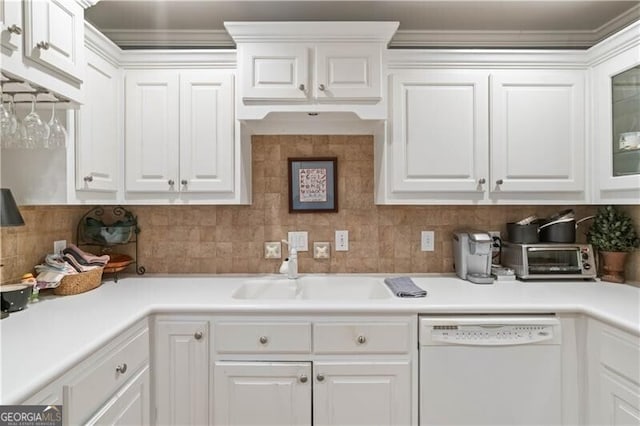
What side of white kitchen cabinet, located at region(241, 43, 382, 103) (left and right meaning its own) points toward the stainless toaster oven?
left

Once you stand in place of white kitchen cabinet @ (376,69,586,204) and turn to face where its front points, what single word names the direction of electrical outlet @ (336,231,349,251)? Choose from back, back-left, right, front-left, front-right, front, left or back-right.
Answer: right

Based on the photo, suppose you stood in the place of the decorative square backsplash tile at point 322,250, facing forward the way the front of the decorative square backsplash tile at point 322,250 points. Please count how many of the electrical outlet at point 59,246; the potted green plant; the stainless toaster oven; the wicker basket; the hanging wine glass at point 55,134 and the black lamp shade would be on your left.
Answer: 2

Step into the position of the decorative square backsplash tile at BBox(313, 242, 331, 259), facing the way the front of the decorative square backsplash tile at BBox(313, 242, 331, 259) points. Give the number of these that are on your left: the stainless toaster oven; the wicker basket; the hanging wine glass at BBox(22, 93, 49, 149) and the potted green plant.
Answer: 2

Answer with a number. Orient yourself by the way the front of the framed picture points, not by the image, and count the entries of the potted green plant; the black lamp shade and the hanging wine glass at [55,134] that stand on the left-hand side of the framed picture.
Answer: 1

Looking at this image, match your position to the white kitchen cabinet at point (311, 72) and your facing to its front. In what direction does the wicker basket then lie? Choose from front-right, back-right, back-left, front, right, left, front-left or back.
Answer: right

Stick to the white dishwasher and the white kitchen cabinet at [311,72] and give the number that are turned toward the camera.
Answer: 2

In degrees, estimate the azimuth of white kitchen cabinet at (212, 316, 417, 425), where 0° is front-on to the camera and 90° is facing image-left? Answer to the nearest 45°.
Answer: approximately 0°
